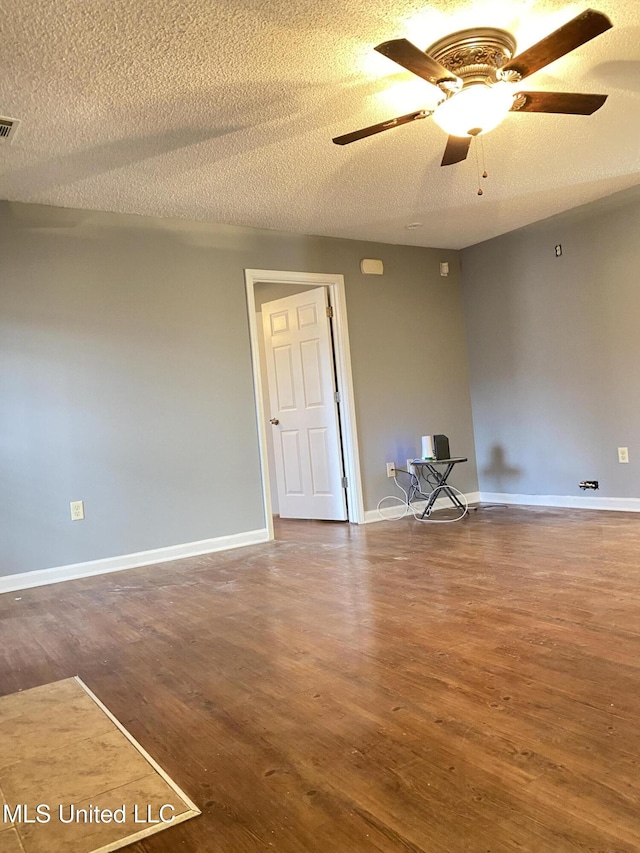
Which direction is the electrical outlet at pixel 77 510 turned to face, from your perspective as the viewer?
facing the viewer

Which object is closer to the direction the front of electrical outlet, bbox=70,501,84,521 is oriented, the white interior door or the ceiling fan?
the ceiling fan

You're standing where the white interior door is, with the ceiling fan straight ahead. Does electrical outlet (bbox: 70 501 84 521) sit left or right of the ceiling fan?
right

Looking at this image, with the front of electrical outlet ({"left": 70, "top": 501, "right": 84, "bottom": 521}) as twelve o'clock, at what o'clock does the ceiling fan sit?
The ceiling fan is roughly at 11 o'clock from the electrical outlet.

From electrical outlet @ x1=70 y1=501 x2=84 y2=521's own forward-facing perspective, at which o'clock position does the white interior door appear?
The white interior door is roughly at 8 o'clock from the electrical outlet.
